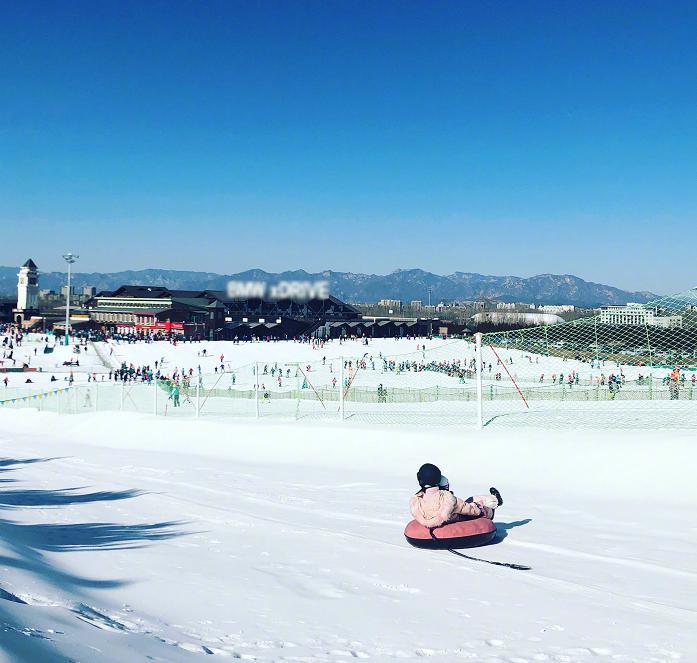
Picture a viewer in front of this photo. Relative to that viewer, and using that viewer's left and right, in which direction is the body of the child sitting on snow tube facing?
facing away from the viewer and to the right of the viewer

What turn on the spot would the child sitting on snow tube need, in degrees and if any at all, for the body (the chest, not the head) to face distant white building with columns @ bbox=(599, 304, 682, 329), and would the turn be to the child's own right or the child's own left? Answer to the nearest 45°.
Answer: approximately 45° to the child's own left

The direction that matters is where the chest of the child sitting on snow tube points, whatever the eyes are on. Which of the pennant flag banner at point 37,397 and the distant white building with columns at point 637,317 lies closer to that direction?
the distant white building with columns

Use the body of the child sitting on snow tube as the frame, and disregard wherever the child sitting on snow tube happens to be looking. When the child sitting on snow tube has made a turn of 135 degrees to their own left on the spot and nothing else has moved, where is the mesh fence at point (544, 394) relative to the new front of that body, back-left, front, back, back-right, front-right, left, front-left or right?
right

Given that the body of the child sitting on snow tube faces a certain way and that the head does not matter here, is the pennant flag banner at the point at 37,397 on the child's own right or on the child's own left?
on the child's own left
